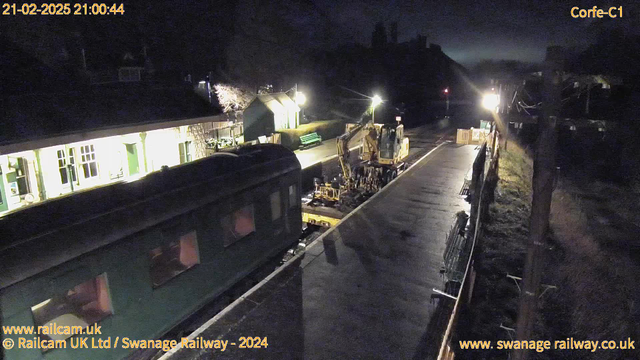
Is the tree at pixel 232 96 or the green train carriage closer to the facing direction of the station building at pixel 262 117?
the green train carriage

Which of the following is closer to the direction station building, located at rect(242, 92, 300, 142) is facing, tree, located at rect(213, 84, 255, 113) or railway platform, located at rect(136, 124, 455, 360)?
the railway platform

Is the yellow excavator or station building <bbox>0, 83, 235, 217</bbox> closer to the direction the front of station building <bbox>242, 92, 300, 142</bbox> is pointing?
the yellow excavator

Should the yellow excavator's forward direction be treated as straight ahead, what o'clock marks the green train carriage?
The green train carriage is roughly at 11 o'clock from the yellow excavator.

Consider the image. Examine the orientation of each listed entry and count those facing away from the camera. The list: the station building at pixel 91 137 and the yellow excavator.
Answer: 0

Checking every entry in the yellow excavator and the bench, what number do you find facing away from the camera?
0

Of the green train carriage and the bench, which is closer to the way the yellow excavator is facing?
the green train carriage

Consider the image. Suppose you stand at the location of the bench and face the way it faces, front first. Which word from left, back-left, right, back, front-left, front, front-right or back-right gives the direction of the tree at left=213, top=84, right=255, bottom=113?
back

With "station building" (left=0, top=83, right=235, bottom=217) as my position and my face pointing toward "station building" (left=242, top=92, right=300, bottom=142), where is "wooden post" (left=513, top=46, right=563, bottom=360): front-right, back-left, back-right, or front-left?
back-right

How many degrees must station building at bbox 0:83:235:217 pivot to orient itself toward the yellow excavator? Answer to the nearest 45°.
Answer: approximately 45° to its left

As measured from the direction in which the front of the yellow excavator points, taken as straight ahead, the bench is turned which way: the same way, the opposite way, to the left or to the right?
to the left

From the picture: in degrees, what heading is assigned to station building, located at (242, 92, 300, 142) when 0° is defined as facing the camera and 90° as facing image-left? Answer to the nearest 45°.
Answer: approximately 315°

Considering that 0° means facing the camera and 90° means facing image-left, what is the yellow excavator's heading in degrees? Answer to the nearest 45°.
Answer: approximately 45°
